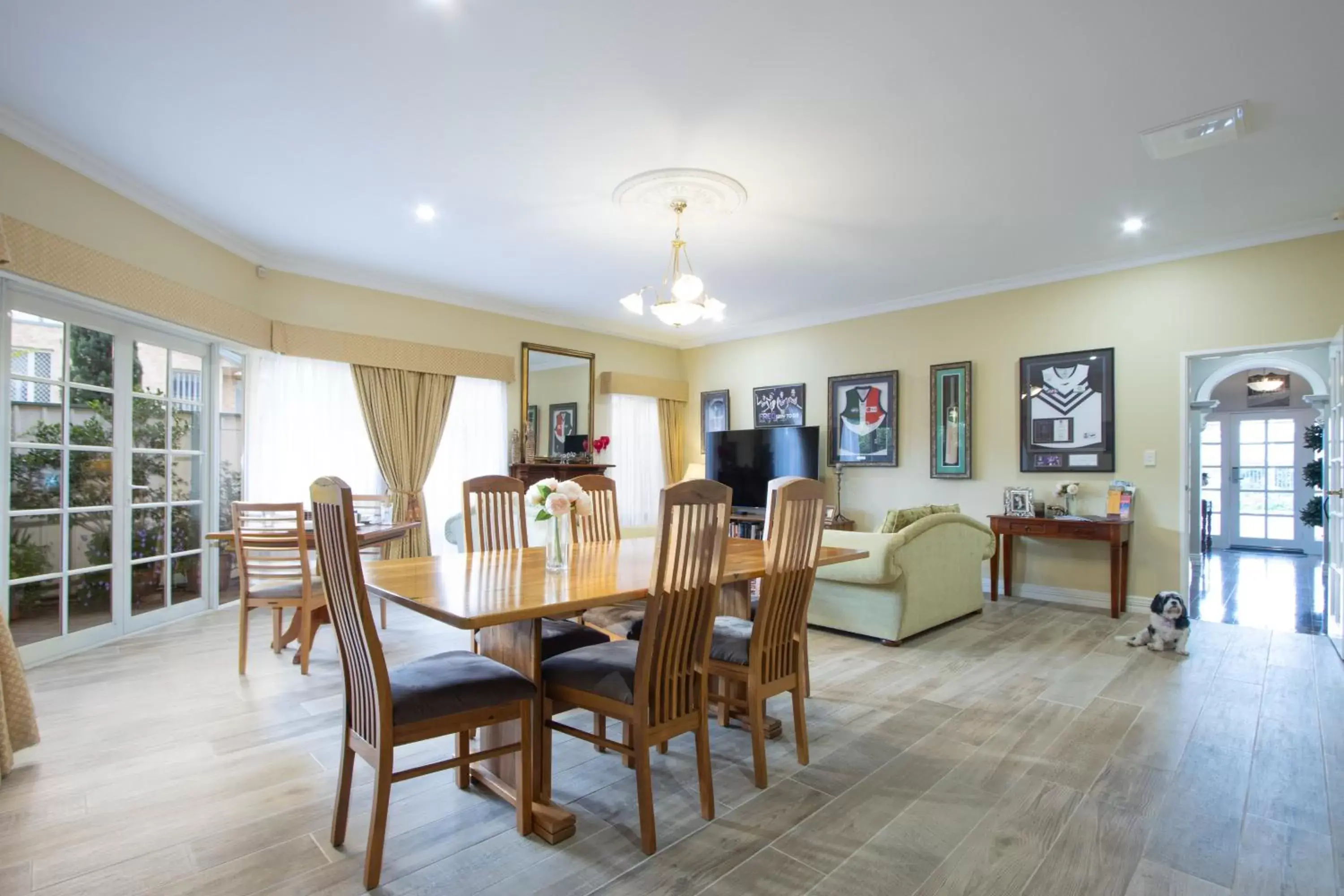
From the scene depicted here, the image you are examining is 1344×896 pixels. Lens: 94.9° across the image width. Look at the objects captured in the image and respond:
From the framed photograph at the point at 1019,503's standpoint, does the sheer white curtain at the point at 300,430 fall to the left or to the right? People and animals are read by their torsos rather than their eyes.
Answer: on its right

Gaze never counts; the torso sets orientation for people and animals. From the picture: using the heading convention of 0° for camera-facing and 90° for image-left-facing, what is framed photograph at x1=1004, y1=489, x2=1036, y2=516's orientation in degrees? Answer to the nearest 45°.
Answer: approximately 0°

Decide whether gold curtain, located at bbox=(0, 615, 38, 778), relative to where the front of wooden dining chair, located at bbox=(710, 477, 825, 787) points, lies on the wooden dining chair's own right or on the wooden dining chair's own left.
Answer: on the wooden dining chair's own left

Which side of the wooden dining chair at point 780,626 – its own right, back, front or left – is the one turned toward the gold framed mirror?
front

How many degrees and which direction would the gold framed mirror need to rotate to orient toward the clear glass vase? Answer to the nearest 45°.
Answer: approximately 45° to its right

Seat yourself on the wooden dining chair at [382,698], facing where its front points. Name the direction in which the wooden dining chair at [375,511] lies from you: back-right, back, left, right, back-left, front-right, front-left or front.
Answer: front-left

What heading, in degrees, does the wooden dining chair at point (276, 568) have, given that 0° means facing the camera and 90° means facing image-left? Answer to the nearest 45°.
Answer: approximately 225°

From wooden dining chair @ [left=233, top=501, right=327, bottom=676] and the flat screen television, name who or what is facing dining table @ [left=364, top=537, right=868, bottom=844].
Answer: the flat screen television

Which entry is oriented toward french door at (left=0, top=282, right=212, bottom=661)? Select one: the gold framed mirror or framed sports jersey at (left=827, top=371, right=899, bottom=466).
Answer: the framed sports jersey

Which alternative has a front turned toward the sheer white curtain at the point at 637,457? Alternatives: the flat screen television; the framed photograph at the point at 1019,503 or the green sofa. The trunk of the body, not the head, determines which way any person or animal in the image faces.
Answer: the green sofa

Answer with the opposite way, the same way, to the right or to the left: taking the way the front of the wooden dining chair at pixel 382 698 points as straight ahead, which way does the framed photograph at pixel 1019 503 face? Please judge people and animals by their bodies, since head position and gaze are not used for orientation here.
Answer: the opposite way

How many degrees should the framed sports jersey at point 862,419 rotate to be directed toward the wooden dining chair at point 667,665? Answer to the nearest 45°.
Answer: approximately 45° to its left

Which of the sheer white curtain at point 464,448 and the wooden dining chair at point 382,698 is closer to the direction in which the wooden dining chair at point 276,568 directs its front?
the sheer white curtain
